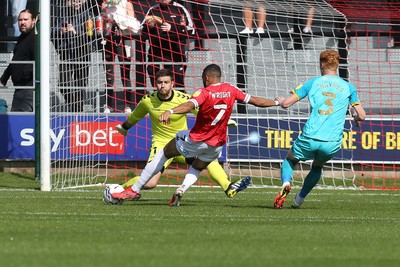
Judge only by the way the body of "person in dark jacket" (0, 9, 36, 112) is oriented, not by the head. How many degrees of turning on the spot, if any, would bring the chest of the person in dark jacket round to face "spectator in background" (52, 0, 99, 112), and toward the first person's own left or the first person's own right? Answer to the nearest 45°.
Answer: approximately 90° to the first person's own left

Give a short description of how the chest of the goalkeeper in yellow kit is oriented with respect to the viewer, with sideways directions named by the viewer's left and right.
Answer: facing the viewer

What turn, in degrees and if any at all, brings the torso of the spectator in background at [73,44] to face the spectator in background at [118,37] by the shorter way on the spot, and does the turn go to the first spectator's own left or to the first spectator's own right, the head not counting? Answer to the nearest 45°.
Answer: approximately 135° to the first spectator's own left

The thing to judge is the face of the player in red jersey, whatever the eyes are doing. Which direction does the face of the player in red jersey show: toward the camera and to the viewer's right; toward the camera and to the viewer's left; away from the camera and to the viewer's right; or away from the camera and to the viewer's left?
away from the camera and to the viewer's left

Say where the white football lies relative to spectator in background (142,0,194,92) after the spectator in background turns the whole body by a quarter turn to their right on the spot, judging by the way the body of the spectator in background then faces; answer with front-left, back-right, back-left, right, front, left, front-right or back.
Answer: left

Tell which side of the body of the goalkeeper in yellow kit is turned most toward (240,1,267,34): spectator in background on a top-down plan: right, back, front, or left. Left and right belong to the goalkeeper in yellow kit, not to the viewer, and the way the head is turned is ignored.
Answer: back

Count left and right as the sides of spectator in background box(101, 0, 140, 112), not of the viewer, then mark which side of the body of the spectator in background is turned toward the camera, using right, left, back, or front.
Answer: front

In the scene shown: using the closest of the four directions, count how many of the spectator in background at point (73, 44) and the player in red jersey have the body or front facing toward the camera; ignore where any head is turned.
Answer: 1
